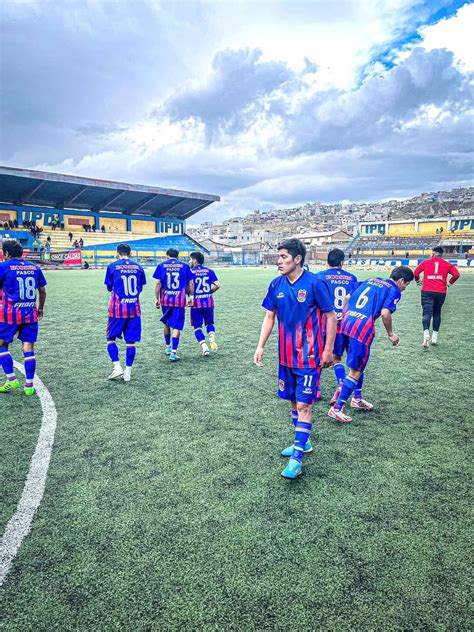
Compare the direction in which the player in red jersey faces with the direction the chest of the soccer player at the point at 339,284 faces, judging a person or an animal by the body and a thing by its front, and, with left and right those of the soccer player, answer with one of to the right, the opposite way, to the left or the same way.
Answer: the same way

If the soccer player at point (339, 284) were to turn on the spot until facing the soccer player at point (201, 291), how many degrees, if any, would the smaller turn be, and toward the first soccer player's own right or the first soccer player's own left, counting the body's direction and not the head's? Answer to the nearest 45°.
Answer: approximately 45° to the first soccer player's own left

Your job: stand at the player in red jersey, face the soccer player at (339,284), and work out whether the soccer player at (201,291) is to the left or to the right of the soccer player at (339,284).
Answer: right

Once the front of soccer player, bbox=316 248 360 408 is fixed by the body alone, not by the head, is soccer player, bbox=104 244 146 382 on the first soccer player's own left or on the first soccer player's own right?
on the first soccer player's own left

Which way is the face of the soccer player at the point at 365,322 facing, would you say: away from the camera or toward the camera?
away from the camera

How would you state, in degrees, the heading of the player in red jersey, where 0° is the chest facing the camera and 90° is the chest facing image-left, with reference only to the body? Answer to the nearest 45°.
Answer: approximately 180°

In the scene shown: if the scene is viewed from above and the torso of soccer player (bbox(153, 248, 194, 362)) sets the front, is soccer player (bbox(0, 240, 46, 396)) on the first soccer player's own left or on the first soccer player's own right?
on the first soccer player's own left

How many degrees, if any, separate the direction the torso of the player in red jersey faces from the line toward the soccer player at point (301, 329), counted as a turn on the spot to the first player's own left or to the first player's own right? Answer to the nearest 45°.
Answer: approximately 180°

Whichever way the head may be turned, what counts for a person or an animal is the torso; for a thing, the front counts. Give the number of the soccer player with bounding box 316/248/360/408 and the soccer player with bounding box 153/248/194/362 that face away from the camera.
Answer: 2

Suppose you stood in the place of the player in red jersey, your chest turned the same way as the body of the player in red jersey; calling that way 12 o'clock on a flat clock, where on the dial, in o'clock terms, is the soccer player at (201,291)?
The soccer player is roughly at 8 o'clock from the player in red jersey.

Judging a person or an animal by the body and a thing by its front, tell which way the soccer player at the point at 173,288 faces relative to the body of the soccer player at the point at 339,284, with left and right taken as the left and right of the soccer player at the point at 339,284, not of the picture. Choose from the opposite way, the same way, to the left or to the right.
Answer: the same way

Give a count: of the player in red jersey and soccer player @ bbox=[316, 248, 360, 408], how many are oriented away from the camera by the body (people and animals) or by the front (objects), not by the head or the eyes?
2

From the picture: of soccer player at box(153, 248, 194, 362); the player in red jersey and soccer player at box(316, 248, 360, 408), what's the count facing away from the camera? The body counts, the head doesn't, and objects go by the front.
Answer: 3

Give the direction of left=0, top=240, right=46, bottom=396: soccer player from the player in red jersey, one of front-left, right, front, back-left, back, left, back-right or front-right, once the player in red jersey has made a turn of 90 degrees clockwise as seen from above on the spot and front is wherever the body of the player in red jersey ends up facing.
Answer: back-right

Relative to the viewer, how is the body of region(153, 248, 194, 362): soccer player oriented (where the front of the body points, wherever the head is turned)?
away from the camera

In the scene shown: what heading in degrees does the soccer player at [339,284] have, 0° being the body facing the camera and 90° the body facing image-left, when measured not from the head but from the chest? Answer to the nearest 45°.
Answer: approximately 180°

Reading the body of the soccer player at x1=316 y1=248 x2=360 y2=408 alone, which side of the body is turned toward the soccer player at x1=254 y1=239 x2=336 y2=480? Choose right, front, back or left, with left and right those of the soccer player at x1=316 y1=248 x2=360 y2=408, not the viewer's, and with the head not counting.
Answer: back

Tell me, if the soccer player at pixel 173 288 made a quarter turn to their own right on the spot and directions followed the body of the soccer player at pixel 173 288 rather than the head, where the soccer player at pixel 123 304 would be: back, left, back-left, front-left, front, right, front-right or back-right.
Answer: back-right
